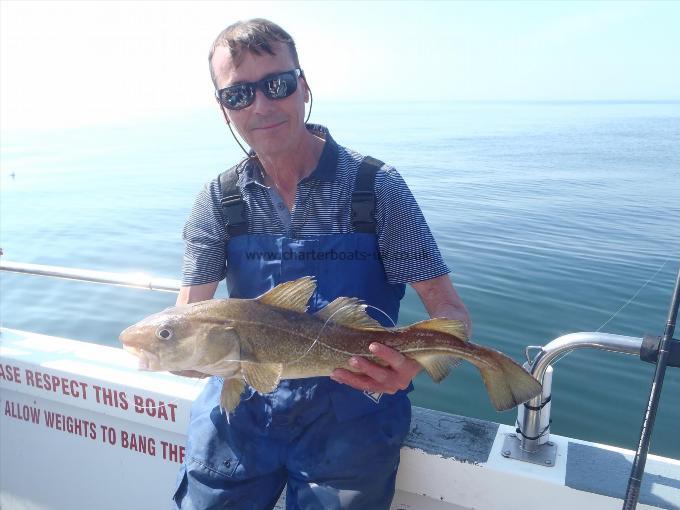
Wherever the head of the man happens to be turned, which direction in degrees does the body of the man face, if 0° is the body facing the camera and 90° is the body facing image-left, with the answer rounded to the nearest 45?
approximately 0°

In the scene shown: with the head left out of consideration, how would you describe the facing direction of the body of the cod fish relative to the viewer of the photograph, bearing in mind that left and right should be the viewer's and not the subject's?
facing to the left of the viewer

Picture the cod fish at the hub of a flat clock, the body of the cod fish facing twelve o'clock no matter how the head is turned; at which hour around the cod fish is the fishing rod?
The fishing rod is roughly at 6 o'clock from the cod fish.
